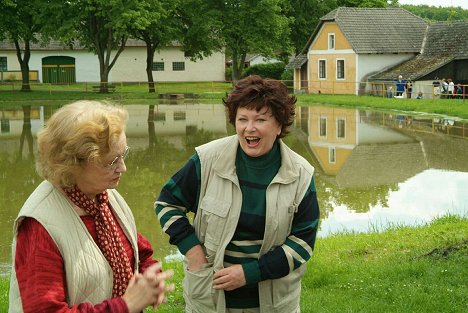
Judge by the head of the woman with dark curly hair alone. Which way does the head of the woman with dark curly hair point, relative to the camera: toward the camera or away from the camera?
toward the camera

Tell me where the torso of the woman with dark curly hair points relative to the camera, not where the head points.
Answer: toward the camera

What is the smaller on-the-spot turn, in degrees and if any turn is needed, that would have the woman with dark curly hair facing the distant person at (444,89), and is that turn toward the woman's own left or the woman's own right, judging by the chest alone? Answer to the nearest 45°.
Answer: approximately 180°

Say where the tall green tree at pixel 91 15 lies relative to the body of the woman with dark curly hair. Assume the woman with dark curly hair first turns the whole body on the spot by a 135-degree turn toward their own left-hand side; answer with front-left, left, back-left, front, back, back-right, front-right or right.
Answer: front-left

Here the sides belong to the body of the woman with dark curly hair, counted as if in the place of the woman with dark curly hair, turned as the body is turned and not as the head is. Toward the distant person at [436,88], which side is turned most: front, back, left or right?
back

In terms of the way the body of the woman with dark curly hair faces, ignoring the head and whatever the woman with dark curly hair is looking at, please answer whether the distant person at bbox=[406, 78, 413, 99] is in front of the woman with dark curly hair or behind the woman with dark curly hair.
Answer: behind

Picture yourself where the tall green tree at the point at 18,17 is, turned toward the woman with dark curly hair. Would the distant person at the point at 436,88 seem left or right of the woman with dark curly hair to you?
left

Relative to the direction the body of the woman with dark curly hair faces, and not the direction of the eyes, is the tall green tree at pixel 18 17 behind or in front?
behind

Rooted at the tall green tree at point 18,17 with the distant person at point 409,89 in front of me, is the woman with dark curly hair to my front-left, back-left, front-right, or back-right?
front-right
